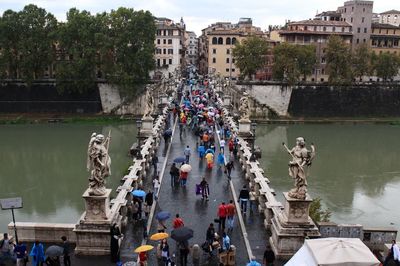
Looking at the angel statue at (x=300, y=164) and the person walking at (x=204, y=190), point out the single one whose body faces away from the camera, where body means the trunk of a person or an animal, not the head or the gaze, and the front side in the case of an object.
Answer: the person walking

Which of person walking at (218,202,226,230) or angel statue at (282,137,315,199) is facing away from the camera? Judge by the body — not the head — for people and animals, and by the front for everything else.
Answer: the person walking

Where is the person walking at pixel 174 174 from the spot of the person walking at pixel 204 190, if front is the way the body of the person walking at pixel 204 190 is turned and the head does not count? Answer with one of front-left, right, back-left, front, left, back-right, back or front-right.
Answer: front-left

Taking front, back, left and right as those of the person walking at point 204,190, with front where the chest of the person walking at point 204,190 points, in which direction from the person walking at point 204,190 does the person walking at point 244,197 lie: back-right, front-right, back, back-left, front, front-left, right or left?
back-right

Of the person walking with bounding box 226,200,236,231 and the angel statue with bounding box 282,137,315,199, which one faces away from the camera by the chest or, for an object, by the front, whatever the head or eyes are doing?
the person walking

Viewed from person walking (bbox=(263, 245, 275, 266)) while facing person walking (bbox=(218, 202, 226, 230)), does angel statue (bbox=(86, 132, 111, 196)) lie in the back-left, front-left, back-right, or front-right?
front-left

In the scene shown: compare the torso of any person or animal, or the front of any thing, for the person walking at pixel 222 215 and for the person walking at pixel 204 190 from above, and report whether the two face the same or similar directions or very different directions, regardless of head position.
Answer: same or similar directions

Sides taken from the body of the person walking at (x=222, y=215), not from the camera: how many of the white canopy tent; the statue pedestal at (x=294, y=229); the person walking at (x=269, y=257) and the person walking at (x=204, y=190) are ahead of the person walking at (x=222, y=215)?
1

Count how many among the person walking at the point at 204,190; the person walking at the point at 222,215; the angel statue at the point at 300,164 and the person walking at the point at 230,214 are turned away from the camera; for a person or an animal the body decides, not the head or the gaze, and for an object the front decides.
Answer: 3

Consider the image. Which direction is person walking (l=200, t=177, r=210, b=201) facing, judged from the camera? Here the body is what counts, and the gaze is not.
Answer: away from the camera

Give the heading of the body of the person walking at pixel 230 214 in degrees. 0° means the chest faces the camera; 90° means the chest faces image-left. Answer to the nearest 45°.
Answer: approximately 180°

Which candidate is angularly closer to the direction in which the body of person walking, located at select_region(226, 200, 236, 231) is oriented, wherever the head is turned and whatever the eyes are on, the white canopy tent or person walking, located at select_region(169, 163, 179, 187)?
the person walking

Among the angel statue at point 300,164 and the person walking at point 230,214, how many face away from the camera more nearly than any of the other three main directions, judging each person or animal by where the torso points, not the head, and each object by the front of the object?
1

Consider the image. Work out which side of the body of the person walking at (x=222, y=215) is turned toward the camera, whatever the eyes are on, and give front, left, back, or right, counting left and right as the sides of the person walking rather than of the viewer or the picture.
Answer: back
